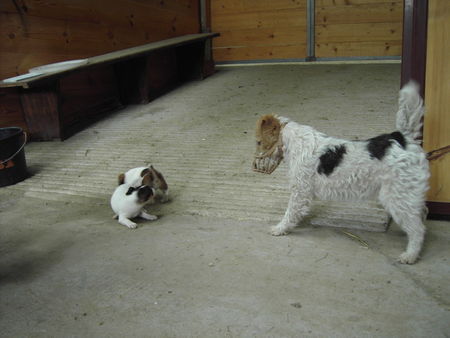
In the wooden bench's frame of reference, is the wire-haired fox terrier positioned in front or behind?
in front

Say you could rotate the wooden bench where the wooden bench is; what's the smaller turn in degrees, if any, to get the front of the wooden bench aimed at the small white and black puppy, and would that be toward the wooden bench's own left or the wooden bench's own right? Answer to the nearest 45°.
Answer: approximately 45° to the wooden bench's own right

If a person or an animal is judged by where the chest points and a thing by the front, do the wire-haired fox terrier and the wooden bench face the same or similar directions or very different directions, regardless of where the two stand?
very different directions

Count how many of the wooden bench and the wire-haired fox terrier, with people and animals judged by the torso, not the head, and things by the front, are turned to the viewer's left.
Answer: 1

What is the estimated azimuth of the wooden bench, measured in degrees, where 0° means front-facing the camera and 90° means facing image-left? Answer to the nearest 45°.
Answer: approximately 315°

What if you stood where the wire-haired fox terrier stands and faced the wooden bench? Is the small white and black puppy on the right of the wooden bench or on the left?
left

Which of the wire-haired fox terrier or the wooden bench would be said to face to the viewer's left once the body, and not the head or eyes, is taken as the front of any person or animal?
the wire-haired fox terrier

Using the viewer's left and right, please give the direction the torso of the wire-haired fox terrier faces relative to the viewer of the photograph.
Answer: facing to the left of the viewer
